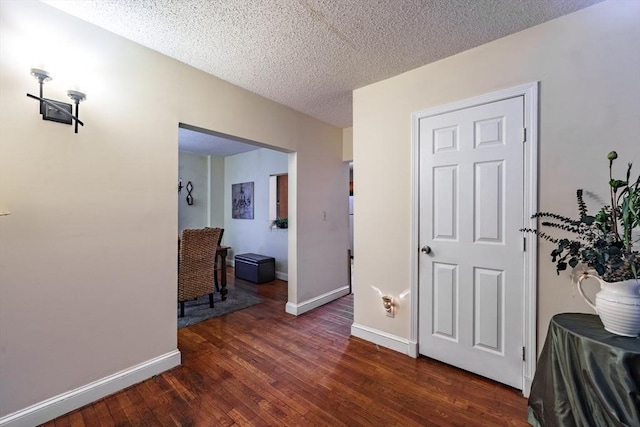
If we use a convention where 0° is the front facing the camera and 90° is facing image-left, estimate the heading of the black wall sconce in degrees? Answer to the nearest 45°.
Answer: approximately 315°

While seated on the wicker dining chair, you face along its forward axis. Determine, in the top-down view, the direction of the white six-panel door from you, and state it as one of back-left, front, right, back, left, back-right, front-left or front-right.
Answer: back

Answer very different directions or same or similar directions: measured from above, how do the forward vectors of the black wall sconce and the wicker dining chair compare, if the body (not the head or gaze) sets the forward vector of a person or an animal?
very different directions

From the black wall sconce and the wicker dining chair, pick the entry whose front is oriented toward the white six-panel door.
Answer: the black wall sconce

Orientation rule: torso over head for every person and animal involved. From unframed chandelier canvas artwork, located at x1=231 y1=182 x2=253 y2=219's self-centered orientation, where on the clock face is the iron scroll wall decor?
The iron scroll wall decor is roughly at 2 o'clock from the unframed chandelier canvas artwork.

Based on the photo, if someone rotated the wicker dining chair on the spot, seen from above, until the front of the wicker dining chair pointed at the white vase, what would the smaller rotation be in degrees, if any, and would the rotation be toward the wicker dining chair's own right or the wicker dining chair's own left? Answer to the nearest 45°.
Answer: approximately 180°

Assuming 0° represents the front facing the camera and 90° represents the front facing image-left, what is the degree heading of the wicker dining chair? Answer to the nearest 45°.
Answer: approximately 135°

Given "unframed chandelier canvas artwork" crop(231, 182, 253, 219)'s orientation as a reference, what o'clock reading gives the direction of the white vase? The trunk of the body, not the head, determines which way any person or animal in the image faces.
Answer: The white vase is roughly at 10 o'clock from the unframed chandelier canvas artwork.

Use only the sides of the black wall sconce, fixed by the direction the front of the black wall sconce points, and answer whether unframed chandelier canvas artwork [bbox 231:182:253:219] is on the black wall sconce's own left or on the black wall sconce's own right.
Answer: on the black wall sconce's own left

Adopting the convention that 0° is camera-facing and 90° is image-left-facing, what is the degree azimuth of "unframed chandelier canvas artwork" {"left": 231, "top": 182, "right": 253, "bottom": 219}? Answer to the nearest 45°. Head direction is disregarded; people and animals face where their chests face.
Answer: approximately 45°

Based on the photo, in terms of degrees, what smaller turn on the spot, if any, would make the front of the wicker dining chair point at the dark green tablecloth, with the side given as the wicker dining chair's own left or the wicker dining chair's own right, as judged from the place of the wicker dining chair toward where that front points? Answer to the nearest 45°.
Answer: approximately 180°
